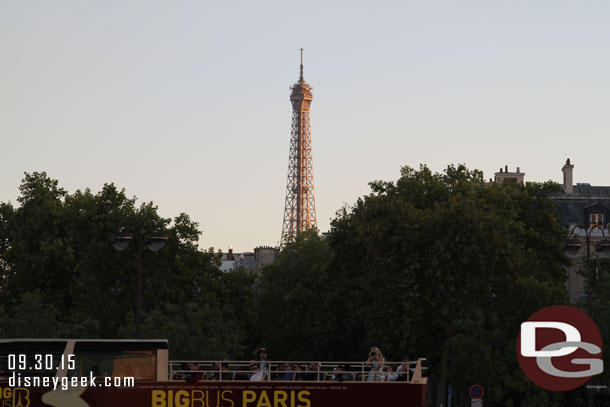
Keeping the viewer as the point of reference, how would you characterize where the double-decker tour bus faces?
facing to the left of the viewer
